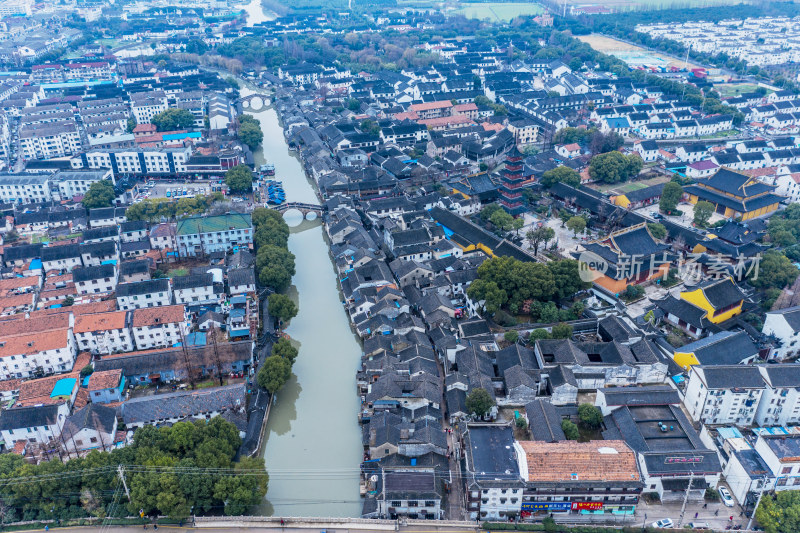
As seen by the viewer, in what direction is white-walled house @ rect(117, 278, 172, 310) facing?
toward the camera

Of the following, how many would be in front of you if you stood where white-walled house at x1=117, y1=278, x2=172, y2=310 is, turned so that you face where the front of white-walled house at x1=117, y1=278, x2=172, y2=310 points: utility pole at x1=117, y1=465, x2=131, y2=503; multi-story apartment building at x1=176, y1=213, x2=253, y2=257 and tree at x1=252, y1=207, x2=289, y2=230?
1

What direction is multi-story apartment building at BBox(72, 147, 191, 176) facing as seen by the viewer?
toward the camera

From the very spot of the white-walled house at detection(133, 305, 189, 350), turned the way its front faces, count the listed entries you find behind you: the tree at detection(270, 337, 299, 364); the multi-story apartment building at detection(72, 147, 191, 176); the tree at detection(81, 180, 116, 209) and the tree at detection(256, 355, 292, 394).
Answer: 2

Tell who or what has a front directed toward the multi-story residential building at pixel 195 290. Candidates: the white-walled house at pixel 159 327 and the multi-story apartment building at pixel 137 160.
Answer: the multi-story apartment building at pixel 137 160

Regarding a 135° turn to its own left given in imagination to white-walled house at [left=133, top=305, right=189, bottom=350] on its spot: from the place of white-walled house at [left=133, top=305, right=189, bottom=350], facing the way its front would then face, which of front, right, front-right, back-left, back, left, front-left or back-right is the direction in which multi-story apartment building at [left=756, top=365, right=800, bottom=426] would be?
right

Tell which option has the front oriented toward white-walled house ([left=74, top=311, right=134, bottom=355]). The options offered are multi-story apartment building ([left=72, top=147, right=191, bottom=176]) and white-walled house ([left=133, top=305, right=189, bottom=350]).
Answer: the multi-story apartment building

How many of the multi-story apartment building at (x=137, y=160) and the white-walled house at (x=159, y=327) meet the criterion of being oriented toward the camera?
2

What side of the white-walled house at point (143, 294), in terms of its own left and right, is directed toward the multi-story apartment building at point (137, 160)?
back

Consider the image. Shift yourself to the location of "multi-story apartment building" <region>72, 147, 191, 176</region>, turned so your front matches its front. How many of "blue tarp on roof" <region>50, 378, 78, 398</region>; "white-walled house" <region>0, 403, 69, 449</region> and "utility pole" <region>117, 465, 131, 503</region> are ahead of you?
3

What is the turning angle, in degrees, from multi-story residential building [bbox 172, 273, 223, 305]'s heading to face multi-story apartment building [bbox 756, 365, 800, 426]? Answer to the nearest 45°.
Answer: approximately 45° to its left

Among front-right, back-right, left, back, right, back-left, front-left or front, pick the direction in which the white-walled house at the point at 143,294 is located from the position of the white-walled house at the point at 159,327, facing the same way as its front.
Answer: back
